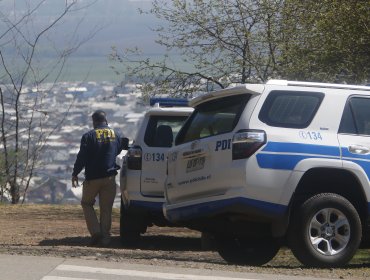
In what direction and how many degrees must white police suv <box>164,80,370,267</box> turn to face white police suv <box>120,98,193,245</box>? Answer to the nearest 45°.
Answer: approximately 90° to its left

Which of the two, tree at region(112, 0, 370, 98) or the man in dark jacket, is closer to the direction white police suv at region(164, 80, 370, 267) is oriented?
the tree

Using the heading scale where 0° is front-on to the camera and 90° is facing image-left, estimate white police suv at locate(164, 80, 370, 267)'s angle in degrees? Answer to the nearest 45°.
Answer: approximately 225°

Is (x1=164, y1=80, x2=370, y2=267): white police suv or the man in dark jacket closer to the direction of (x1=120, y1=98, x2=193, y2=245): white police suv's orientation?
the man in dark jacket

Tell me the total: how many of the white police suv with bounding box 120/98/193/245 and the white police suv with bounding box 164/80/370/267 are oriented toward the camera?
0

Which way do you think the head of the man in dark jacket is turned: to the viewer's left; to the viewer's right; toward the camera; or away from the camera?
away from the camera

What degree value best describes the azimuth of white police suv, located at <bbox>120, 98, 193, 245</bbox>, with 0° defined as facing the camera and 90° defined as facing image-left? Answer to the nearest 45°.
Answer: approximately 180°
